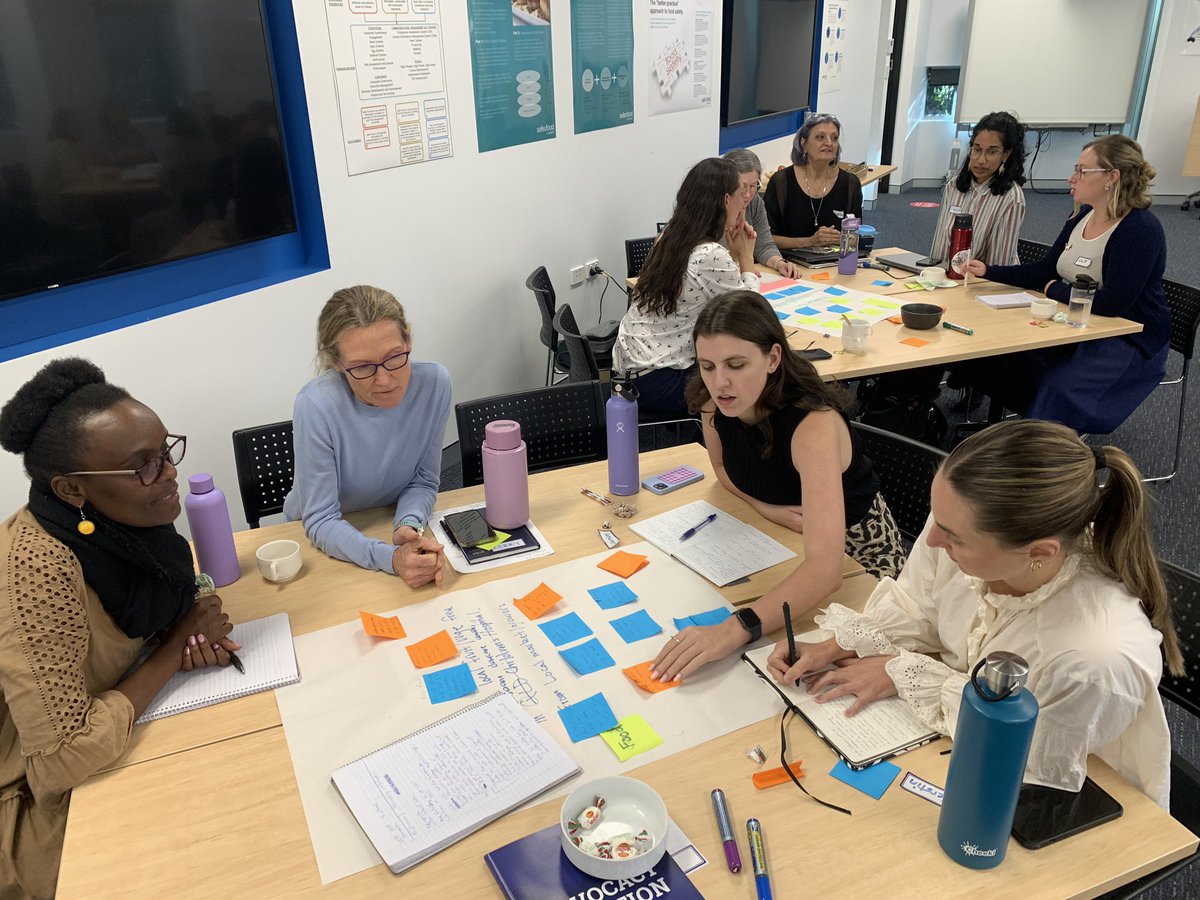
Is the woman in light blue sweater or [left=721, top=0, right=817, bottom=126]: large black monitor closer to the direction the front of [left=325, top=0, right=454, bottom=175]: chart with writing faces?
the woman in light blue sweater

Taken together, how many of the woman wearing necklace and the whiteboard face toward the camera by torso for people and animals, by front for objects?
2

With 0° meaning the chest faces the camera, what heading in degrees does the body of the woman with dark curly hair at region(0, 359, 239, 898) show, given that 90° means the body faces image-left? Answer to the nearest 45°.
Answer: approximately 270°

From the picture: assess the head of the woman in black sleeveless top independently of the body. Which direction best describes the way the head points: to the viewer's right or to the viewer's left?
to the viewer's left

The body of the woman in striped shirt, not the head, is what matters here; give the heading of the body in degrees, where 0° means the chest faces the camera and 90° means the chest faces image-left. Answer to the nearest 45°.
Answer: approximately 45°

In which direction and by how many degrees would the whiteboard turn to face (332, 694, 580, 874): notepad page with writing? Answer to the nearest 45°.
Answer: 0° — it already faces it

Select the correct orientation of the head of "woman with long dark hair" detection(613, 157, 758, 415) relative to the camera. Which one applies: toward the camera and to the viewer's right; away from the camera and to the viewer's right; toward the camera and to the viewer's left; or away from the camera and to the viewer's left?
away from the camera and to the viewer's right

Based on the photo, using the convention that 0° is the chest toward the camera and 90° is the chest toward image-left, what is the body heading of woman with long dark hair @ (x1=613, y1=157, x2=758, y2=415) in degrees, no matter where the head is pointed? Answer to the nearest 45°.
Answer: approximately 225°

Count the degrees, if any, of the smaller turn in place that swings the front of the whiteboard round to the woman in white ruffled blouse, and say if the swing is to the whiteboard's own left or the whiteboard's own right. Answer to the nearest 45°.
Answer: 0° — it already faces them

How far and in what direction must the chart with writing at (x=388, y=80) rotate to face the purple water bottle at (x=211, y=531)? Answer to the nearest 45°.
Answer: approximately 45° to its right

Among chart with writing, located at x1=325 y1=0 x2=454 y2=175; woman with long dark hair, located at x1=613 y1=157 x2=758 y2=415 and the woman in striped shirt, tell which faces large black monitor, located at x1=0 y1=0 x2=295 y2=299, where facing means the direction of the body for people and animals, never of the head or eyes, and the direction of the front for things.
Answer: the woman in striped shirt

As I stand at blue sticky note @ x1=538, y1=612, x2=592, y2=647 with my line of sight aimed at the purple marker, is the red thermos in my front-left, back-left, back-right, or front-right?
back-left

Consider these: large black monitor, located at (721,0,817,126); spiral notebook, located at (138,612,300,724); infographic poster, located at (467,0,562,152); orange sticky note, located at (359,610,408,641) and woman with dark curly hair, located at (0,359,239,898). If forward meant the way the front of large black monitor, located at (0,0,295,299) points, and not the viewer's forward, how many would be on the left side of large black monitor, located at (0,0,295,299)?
2
